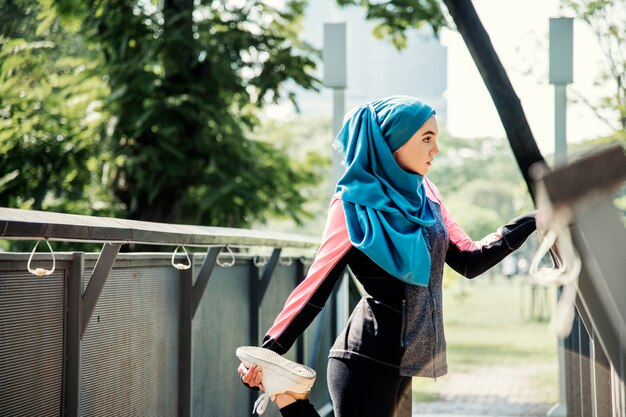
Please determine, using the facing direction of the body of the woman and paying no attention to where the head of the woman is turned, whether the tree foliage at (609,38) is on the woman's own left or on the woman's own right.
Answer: on the woman's own left

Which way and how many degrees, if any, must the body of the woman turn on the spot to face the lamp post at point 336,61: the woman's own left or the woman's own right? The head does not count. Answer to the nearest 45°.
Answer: approximately 90° to the woman's own left

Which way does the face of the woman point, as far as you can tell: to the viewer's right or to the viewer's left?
to the viewer's right

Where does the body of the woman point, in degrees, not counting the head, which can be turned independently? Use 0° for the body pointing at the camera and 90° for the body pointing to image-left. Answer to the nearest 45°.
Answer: approximately 270°

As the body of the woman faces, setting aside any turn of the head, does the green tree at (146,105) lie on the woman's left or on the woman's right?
on the woman's left

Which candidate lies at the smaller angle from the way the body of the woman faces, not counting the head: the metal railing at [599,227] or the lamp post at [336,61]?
the metal railing

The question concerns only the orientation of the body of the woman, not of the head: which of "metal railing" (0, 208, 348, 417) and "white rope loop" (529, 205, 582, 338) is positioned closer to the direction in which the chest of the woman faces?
the white rope loop

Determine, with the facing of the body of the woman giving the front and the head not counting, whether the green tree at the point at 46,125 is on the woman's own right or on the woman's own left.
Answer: on the woman's own left

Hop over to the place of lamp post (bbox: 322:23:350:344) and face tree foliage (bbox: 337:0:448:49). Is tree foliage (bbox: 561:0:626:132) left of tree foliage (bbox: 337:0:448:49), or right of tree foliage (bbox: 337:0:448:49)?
right
